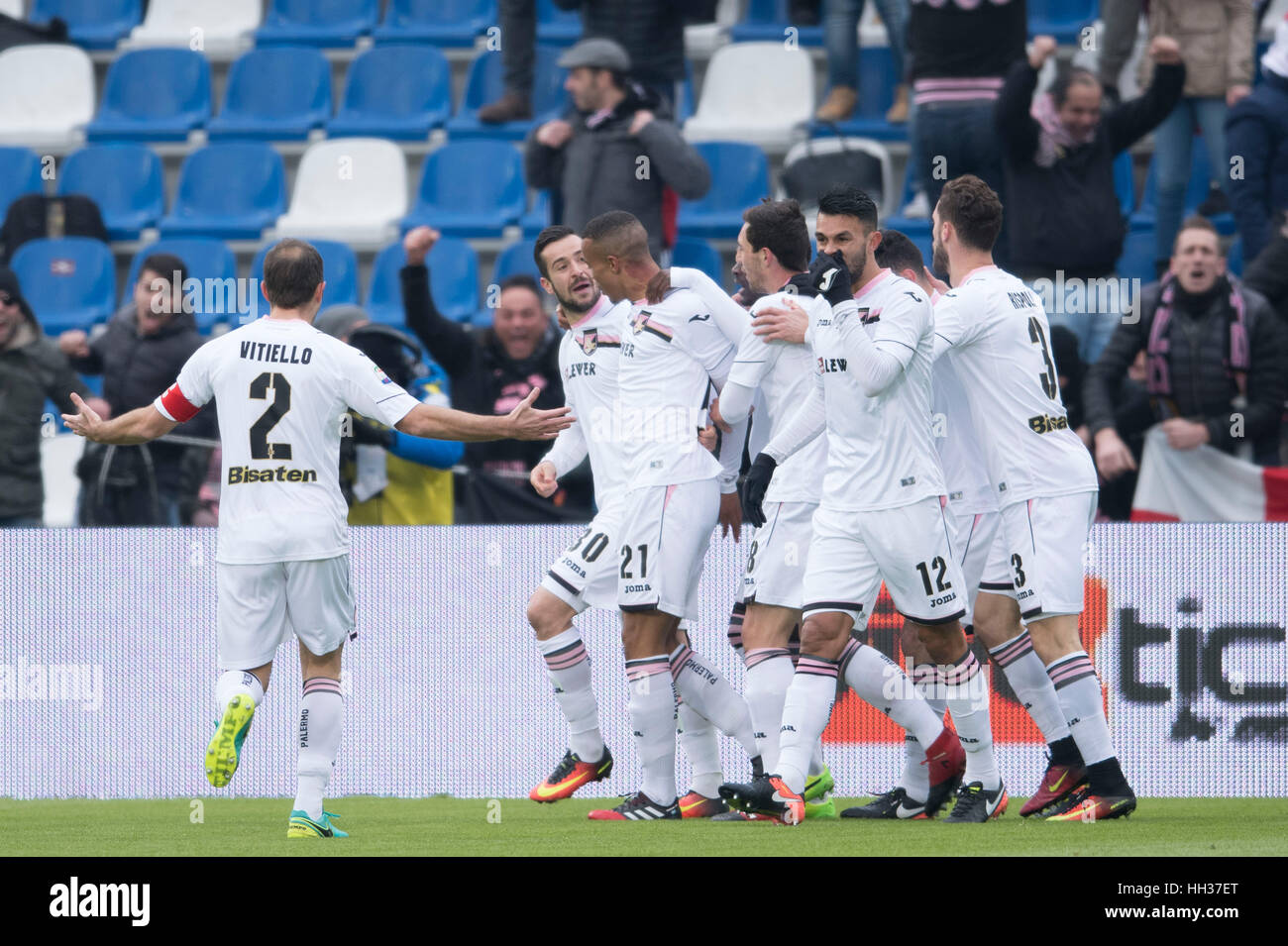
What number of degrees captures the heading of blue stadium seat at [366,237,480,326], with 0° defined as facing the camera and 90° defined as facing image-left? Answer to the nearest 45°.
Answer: approximately 0°

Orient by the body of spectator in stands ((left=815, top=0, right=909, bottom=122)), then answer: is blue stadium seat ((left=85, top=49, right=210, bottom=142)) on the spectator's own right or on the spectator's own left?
on the spectator's own right

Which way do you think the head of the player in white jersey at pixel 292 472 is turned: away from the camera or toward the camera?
away from the camera

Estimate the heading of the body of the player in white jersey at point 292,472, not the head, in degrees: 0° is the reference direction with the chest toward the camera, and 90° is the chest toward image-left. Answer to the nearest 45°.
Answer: approximately 180°

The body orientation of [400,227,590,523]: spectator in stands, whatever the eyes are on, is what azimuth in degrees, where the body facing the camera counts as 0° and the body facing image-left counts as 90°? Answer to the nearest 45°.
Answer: approximately 0°

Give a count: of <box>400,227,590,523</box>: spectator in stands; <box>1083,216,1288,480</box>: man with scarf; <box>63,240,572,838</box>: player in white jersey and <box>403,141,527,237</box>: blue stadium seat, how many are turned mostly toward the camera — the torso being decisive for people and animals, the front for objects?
3

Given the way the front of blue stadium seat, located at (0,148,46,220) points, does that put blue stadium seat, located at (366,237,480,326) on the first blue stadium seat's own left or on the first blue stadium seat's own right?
on the first blue stadium seat's own left
